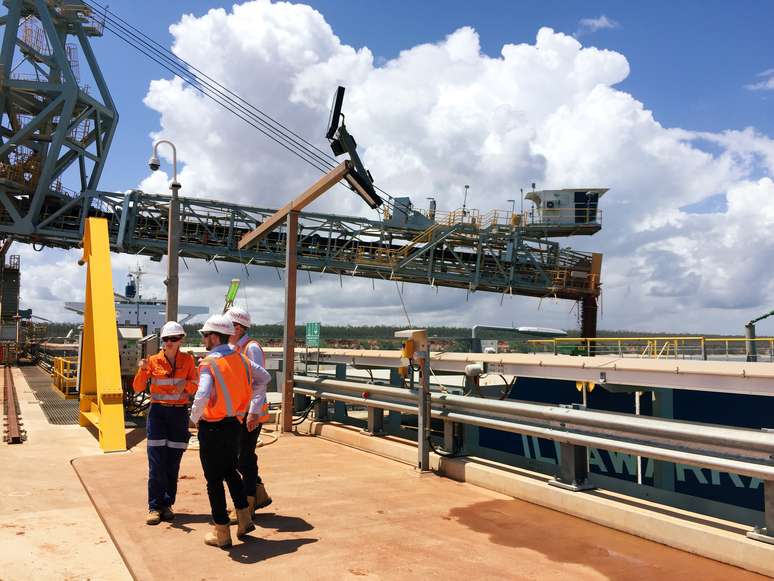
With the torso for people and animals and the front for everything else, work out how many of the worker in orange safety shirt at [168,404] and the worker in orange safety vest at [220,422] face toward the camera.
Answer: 1

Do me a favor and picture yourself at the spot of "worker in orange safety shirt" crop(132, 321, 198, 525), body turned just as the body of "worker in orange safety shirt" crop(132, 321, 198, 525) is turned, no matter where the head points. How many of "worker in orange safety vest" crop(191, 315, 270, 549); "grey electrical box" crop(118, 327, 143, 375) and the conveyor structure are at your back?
2

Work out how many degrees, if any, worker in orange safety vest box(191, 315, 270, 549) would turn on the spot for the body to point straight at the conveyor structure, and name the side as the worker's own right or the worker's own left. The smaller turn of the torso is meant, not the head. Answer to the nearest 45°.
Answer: approximately 45° to the worker's own right

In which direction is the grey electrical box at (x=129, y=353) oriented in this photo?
toward the camera

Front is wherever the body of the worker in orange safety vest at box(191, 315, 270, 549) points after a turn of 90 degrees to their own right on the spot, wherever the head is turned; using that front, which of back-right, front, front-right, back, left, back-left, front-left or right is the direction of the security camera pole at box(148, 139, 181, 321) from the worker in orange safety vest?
front-left

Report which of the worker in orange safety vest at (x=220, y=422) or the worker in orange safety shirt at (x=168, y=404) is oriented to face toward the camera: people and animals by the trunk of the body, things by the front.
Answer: the worker in orange safety shirt at (x=168, y=404)

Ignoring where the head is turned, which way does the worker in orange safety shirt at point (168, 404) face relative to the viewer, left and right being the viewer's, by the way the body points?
facing the viewer

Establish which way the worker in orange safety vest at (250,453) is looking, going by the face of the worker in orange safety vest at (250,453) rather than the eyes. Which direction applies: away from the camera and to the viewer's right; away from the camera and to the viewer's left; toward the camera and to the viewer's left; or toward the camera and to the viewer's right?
toward the camera and to the viewer's left

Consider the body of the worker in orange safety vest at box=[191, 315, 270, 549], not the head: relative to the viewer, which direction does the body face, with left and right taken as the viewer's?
facing away from the viewer and to the left of the viewer

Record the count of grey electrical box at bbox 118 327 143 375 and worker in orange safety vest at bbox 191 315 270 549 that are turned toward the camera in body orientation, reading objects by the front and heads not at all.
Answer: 1

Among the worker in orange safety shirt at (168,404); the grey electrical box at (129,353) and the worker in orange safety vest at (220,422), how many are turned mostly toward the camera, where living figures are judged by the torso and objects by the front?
2

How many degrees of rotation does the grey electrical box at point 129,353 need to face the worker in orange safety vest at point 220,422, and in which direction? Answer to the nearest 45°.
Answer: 0° — it already faces them

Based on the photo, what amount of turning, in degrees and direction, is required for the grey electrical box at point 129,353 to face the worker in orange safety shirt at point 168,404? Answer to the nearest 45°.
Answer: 0° — it already faces them

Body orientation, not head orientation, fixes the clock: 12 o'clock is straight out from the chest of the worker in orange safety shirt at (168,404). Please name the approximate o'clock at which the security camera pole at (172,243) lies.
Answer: The security camera pole is roughly at 6 o'clock from the worker in orange safety shirt.

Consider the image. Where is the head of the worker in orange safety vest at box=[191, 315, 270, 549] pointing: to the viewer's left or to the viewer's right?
to the viewer's left
